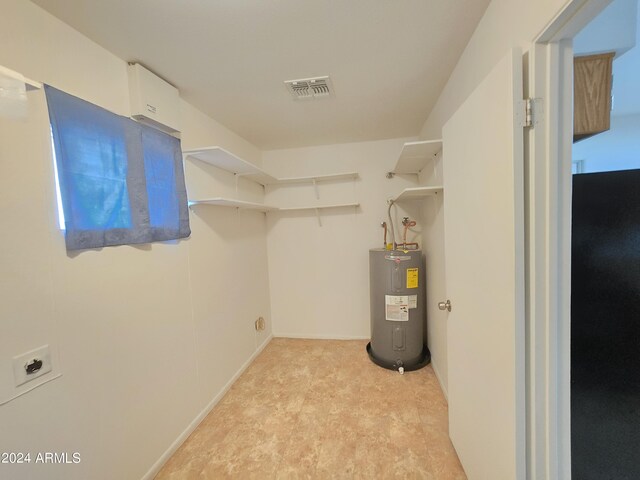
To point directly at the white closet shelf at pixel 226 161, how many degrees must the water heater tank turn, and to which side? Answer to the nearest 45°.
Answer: approximately 45° to its right

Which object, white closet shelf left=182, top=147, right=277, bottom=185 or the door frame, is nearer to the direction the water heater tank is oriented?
the door frame

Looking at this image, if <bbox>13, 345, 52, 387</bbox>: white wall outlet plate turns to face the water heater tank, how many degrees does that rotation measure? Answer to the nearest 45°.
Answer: approximately 45° to its left

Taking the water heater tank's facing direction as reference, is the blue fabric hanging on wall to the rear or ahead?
ahead

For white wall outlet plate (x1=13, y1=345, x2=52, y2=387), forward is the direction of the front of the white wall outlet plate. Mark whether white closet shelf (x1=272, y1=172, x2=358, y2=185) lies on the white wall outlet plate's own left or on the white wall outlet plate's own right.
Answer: on the white wall outlet plate's own left

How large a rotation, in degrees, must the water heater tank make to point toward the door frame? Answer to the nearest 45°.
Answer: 0° — it already faces it

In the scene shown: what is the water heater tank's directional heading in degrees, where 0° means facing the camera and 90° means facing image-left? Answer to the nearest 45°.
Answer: approximately 0°

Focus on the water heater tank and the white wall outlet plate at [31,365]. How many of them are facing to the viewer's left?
0

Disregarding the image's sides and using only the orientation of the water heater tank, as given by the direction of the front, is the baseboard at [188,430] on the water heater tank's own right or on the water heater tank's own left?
on the water heater tank's own right

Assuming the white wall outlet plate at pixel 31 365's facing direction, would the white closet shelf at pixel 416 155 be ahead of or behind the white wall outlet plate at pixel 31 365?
ahead
